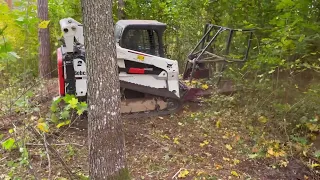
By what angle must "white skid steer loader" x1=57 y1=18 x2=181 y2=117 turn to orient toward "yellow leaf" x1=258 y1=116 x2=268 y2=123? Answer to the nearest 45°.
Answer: approximately 45° to its right

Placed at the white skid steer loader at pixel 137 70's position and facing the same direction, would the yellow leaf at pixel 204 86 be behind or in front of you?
in front

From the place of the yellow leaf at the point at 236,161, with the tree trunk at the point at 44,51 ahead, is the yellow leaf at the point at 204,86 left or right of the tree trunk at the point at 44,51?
right

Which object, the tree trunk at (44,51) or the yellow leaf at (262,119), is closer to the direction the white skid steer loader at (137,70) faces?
the yellow leaf

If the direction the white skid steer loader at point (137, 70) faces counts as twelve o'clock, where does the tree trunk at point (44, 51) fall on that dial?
The tree trunk is roughly at 8 o'clock from the white skid steer loader.

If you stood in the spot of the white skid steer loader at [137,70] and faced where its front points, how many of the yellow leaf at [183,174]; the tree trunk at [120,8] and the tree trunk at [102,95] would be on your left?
1

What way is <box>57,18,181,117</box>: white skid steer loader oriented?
to the viewer's right

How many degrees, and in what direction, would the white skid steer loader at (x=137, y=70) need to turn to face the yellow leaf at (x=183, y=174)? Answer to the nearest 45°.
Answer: approximately 90° to its right

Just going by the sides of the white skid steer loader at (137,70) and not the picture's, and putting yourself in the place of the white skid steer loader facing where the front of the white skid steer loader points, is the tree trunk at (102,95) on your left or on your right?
on your right

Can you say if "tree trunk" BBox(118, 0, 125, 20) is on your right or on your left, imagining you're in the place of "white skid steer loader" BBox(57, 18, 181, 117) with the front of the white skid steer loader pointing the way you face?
on your left

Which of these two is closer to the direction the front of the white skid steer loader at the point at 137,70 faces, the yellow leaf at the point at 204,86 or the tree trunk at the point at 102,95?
the yellow leaf

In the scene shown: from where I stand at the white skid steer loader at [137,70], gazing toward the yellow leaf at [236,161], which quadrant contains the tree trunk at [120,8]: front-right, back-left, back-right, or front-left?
back-left
